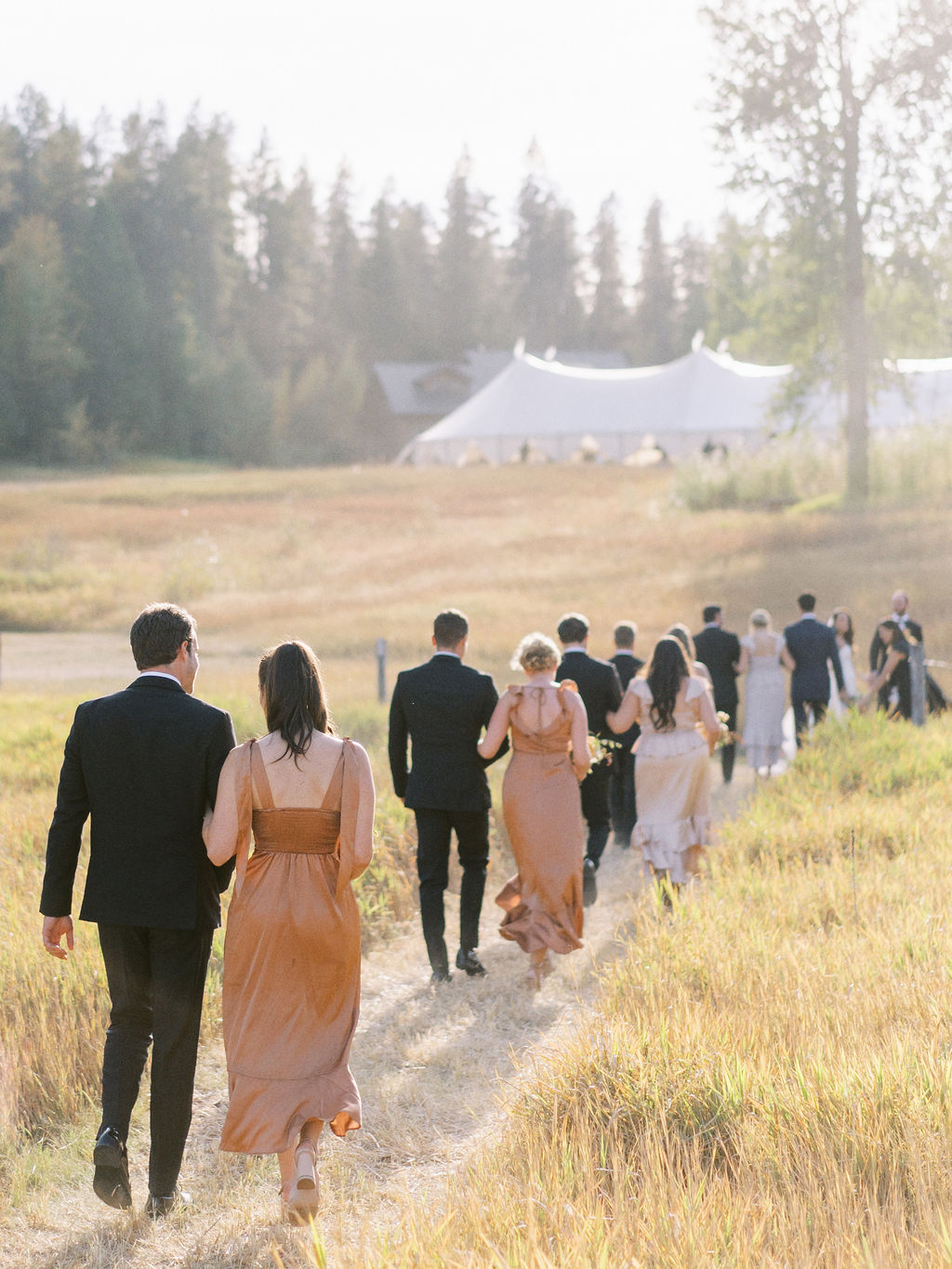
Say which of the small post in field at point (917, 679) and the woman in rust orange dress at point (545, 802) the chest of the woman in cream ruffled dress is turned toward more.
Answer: the small post in field

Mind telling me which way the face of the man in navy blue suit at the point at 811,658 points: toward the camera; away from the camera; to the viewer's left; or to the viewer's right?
away from the camera

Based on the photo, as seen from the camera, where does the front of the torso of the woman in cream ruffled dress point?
away from the camera

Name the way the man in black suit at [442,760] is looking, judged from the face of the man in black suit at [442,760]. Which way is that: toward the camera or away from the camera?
away from the camera

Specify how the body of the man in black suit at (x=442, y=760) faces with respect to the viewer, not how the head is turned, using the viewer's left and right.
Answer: facing away from the viewer

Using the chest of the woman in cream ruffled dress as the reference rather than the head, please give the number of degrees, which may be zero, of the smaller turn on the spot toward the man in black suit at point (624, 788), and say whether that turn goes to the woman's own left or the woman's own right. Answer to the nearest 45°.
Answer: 0° — they already face them

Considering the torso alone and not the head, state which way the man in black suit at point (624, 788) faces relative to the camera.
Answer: away from the camera

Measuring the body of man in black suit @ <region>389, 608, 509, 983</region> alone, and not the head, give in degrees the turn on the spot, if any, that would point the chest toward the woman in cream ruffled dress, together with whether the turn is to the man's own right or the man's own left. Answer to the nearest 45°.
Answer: approximately 45° to the man's own right

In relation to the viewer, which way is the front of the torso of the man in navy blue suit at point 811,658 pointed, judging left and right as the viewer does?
facing away from the viewer

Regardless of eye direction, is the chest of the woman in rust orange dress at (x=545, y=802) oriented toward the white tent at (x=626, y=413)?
yes

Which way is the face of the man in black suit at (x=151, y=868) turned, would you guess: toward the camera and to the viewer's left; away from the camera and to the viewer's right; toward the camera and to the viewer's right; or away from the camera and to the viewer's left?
away from the camera and to the viewer's right
